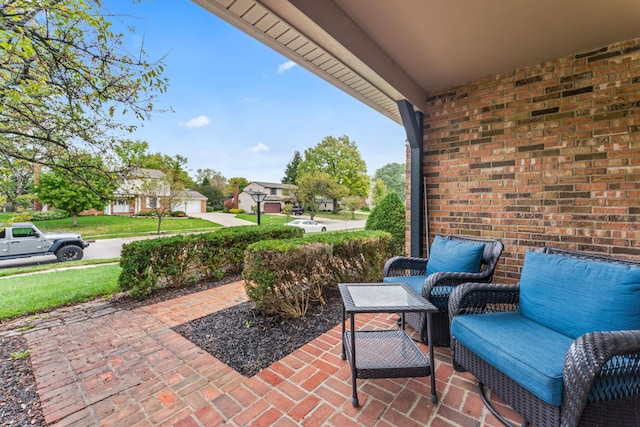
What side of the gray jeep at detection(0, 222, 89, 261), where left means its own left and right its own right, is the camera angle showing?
right

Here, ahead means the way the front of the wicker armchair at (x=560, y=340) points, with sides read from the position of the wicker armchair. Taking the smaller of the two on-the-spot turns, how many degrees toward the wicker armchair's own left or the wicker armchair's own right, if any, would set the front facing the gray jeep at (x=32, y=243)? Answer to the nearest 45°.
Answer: approximately 45° to the wicker armchair's own right

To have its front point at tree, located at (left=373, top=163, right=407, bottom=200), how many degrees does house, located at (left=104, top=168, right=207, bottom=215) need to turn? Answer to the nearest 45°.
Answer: approximately 90° to its left

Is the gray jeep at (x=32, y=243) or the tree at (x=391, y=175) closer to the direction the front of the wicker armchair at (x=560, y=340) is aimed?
the gray jeep

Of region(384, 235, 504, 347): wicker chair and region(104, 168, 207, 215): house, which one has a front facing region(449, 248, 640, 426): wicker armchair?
the house

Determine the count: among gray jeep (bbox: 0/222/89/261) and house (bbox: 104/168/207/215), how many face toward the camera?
1

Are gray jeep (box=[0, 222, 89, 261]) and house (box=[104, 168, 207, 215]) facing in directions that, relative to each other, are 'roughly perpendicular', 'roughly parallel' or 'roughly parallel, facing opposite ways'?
roughly perpendicular

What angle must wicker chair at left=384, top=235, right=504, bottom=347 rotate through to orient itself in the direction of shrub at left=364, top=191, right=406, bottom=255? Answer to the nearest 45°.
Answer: approximately 135° to its right

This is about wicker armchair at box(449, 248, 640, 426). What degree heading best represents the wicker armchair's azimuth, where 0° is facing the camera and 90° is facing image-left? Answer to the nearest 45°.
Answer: approximately 45°

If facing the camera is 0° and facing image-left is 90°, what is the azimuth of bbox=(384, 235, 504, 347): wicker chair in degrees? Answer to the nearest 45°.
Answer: approximately 45°
